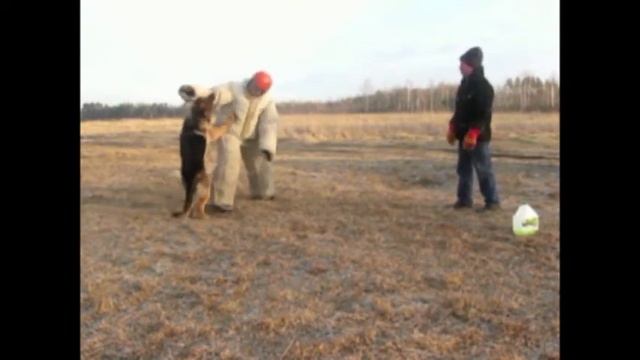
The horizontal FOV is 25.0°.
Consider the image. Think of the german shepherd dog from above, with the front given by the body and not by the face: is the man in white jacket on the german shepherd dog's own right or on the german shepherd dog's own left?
on the german shepherd dog's own left

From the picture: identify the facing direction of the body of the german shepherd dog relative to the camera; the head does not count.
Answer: to the viewer's right

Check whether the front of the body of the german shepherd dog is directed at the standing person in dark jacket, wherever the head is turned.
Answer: yes
